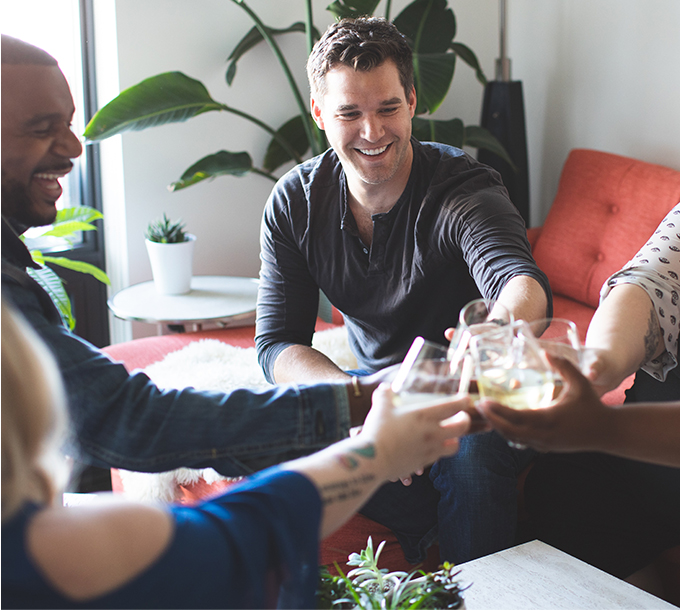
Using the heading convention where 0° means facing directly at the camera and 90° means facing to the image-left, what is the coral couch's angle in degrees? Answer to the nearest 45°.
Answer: approximately 45°

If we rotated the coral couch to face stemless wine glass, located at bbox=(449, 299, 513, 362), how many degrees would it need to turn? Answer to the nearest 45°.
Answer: approximately 45° to its left

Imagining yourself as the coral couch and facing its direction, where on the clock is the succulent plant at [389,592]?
The succulent plant is roughly at 11 o'clock from the coral couch.

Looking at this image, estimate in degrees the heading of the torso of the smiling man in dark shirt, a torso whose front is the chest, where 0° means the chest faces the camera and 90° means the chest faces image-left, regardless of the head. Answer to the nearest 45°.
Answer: approximately 0°

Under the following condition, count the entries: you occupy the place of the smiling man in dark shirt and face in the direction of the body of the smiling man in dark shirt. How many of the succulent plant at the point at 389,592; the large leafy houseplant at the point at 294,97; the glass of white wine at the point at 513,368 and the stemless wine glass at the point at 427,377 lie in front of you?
3
